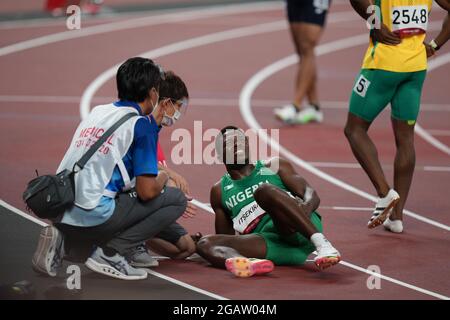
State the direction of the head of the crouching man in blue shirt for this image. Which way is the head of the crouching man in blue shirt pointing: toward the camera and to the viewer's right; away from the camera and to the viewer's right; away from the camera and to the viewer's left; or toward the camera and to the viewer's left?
away from the camera and to the viewer's right

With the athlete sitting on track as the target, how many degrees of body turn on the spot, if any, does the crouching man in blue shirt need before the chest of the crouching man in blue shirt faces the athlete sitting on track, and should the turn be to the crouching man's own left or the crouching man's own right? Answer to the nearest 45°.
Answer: approximately 45° to the crouching man's own right

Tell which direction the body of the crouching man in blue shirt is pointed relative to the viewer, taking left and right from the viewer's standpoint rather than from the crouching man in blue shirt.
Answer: facing away from the viewer and to the right of the viewer
